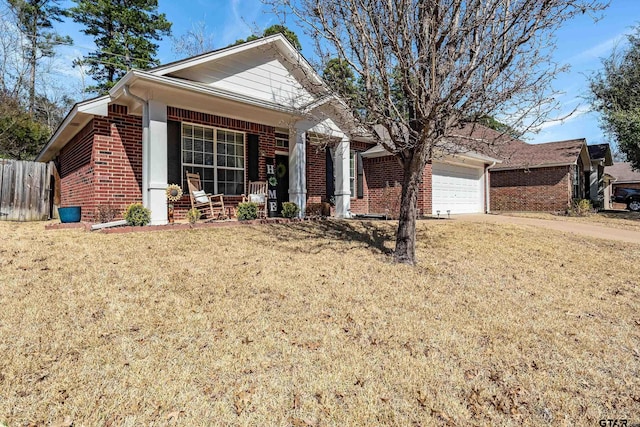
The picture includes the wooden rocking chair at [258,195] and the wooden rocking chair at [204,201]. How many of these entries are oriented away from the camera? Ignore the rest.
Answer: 0

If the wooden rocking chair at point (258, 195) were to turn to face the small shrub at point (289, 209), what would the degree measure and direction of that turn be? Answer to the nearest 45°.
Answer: approximately 90° to its left

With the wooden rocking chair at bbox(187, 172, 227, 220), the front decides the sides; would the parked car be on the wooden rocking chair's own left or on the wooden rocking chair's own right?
on the wooden rocking chair's own left

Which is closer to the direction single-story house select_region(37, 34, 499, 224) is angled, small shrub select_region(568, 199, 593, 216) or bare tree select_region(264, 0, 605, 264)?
the bare tree

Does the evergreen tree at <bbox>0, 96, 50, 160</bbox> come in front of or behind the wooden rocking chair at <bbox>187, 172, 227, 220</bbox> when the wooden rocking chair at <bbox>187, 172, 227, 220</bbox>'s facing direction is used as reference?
behind

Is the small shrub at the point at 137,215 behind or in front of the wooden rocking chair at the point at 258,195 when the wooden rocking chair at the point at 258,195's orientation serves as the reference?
in front

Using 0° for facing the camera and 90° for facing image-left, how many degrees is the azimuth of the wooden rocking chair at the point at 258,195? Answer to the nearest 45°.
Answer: approximately 45°

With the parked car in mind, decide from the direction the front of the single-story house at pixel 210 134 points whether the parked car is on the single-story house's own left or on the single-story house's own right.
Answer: on the single-story house's own left

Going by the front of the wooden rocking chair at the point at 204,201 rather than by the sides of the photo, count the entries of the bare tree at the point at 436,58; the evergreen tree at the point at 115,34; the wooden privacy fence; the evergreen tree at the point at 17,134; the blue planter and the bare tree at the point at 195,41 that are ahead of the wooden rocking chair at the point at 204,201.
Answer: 1

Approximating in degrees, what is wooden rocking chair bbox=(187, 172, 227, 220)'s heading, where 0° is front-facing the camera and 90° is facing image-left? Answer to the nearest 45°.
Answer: approximately 315°

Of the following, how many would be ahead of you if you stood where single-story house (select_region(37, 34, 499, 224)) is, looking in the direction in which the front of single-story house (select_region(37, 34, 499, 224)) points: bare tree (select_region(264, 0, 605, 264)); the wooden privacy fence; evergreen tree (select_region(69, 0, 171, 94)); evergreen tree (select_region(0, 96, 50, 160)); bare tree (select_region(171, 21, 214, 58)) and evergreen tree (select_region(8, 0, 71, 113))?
1
